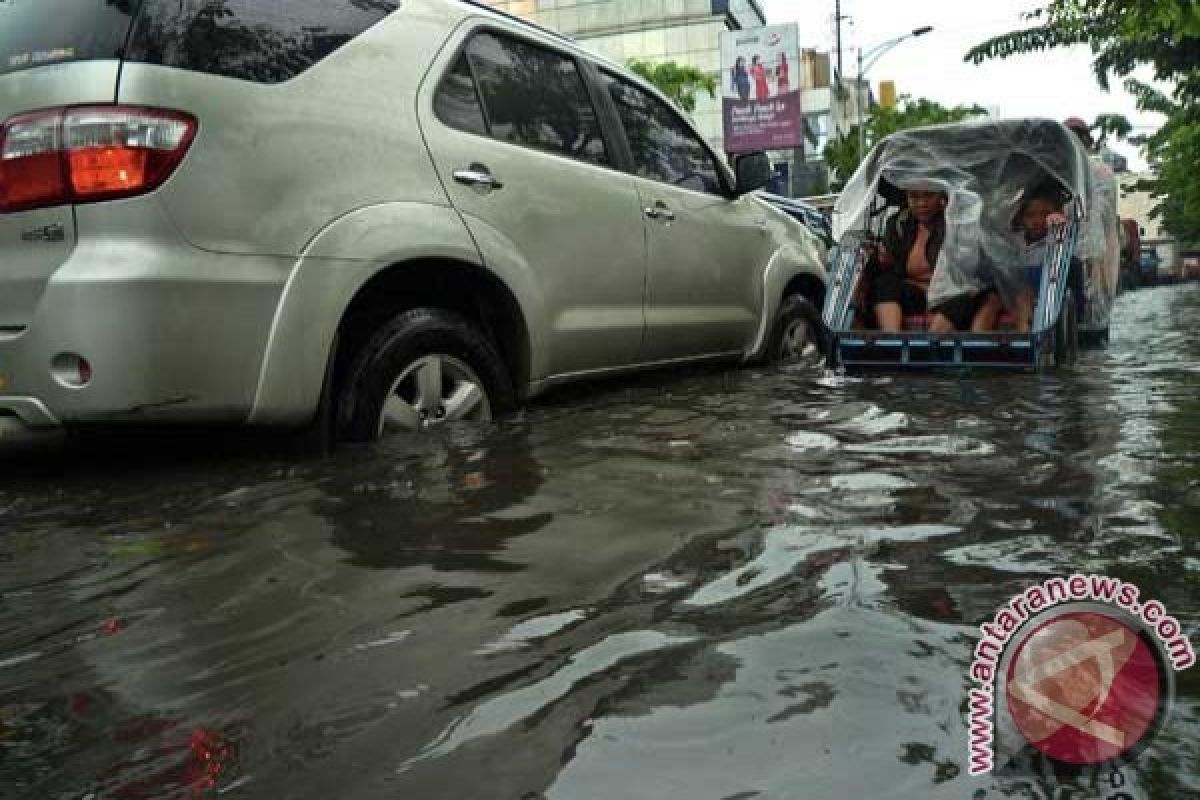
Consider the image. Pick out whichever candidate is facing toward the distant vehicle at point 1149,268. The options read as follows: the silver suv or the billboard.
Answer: the silver suv

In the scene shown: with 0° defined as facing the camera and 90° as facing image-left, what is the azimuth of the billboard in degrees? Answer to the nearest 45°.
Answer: approximately 0°

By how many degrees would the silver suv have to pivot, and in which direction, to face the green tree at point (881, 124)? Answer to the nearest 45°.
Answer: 0° — it already faces it

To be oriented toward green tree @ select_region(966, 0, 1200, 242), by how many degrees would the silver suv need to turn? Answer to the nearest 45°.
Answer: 0° — it already faces it

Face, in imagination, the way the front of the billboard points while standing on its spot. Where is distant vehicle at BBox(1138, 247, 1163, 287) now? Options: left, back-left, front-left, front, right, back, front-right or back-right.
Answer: back-left

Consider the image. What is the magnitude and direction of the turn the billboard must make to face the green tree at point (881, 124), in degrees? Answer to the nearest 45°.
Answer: approximately 180°

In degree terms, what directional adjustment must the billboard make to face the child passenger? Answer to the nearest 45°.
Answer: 0° — it already faces them

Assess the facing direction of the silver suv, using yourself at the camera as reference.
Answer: facing away from the viewer and to the right of the viewer

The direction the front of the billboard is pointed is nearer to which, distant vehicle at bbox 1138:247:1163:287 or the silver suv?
the silver suv

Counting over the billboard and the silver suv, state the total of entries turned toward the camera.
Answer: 1

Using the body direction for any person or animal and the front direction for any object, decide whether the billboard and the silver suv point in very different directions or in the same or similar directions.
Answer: very different directions

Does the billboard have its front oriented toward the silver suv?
yes

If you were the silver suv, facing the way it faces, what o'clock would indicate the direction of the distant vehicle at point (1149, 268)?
The distant vehicle is roughly at 12 o'clock from the silver suv.
